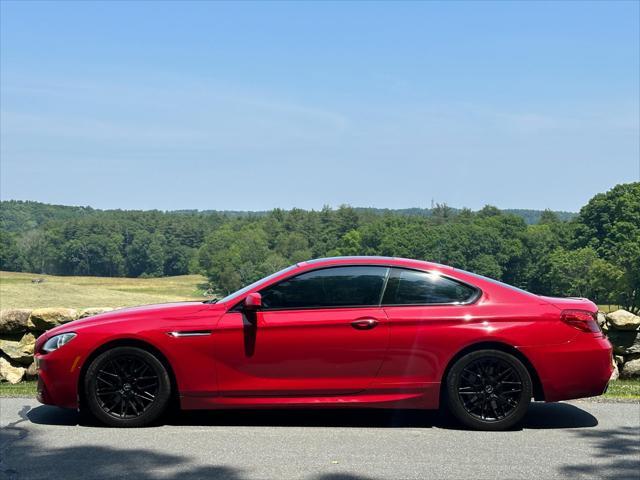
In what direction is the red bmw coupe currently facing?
to the viewer's left

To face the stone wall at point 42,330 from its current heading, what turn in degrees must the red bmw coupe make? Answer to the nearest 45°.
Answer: approximately 45° to its right
